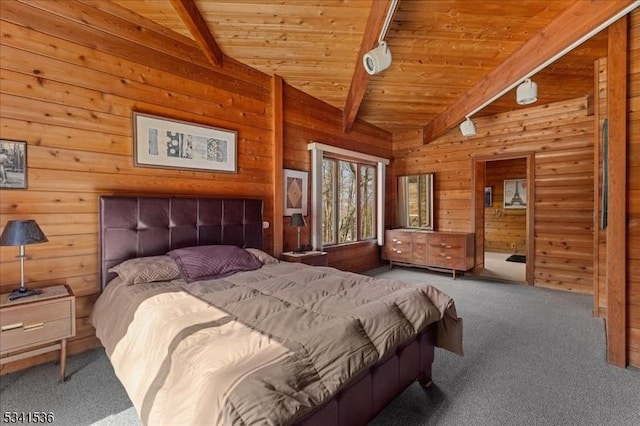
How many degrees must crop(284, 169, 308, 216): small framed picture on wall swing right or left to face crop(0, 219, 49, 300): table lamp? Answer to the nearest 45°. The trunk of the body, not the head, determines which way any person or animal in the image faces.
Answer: approximately 90° to its right

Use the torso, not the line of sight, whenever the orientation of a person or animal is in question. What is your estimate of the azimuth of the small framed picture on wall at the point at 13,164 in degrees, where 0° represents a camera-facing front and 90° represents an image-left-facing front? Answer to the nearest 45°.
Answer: approximately 315°

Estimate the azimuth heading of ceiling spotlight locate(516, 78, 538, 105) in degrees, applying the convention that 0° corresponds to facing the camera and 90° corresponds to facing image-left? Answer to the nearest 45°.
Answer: approximately 45°

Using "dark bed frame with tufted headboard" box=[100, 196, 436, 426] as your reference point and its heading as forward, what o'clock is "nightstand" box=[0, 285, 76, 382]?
The nightstand is roughly at 4 o'clock from the dark bed frame with tufted headboard.

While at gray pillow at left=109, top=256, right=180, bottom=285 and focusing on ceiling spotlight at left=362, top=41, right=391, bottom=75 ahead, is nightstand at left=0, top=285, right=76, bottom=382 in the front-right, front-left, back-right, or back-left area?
back-right

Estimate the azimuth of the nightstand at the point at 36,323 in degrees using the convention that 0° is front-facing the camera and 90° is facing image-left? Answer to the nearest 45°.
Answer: approximately 315°

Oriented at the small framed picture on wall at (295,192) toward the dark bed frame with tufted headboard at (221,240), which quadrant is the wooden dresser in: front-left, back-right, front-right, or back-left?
back-left
